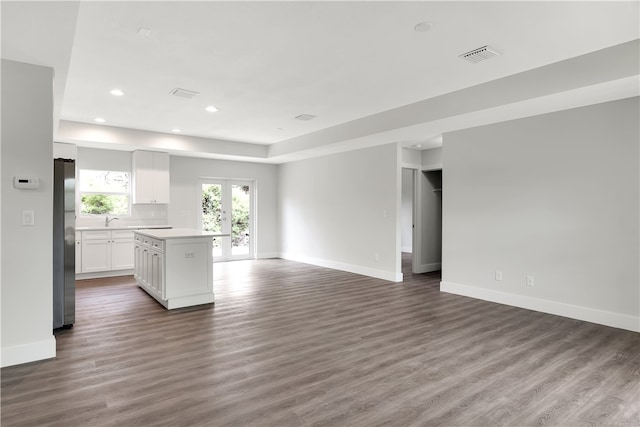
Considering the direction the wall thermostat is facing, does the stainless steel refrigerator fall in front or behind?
behind

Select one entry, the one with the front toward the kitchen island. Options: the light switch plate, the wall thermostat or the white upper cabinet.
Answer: the white upper cabinet

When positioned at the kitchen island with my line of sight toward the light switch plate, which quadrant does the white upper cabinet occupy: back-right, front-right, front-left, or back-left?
back-right

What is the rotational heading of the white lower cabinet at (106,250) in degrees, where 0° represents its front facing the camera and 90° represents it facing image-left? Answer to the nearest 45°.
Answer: approximately 0°

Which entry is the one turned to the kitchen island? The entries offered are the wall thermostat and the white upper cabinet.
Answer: the white upper cabinet

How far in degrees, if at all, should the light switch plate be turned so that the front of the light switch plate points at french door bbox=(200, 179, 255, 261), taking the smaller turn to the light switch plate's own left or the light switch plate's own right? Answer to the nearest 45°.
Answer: approximately 135° to the light switch plate's own left

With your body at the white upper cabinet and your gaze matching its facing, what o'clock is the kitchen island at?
The kitchen island is roughly at 12 o'clock from the white upper cabinet.

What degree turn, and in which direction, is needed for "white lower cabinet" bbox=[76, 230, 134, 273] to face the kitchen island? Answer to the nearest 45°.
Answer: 0° — it already faces it

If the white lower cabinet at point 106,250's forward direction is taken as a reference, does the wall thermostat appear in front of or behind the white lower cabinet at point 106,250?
in front
